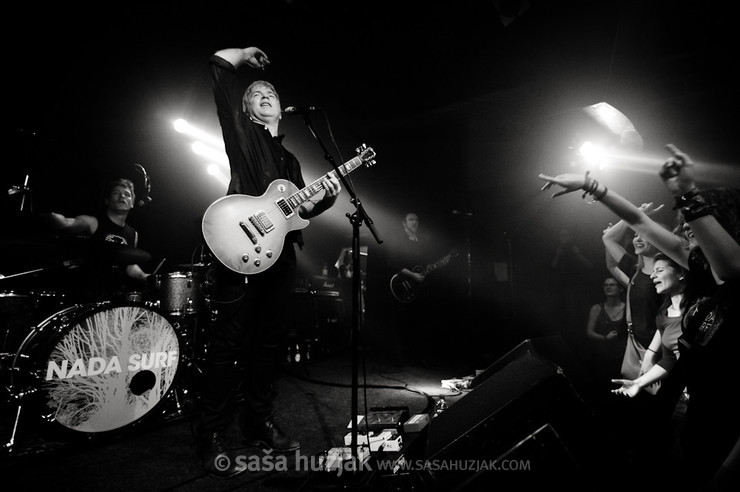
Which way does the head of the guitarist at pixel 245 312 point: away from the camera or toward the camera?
toward the camera

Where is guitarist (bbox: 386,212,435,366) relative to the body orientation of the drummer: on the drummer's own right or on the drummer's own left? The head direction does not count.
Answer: on the drummer's own left

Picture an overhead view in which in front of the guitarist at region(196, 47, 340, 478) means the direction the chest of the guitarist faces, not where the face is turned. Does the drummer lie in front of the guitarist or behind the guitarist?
behind

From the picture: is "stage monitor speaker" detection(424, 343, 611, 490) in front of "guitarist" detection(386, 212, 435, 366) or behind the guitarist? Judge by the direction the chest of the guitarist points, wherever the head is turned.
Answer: in front

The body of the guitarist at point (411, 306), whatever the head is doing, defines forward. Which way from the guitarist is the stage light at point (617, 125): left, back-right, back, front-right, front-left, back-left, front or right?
front-left

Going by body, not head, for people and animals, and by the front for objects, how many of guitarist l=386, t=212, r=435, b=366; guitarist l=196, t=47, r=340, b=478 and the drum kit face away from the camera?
0

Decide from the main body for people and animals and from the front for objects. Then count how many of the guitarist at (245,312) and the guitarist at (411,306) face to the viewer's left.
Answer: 0

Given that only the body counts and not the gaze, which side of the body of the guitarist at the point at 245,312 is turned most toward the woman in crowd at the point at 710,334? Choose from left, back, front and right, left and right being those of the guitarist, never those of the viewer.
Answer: front

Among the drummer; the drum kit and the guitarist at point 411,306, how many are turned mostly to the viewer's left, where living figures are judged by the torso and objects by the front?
0

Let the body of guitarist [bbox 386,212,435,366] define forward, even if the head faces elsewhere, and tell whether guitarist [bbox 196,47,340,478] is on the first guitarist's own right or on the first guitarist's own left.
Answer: on the first guitarist's own right

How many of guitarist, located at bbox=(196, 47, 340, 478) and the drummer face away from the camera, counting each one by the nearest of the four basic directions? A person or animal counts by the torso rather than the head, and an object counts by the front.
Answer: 0

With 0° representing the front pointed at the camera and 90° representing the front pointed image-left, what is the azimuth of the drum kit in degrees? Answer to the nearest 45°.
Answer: approximately 315°

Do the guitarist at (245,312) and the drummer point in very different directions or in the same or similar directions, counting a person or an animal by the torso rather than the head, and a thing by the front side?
same or similar directions
